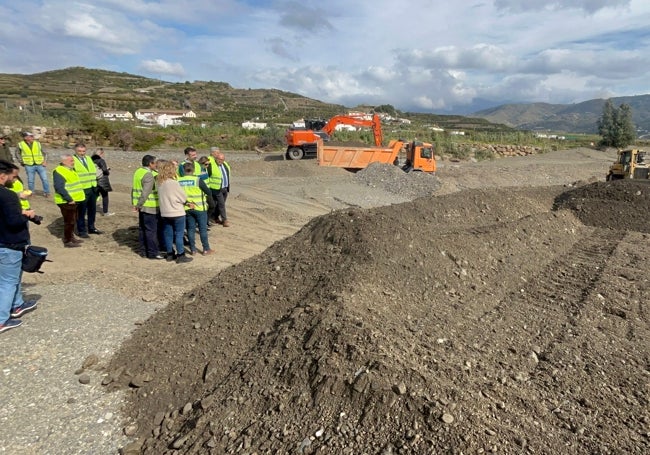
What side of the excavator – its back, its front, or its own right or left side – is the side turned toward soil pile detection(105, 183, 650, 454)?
right

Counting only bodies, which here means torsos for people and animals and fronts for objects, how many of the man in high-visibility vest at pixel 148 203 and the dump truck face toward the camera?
0

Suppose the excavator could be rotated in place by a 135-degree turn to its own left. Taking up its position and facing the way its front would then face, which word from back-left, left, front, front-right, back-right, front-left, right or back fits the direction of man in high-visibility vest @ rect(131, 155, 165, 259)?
back-left

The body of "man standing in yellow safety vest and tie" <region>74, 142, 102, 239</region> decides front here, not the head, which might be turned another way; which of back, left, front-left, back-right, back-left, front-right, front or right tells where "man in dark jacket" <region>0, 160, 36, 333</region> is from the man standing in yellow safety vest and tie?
front-right

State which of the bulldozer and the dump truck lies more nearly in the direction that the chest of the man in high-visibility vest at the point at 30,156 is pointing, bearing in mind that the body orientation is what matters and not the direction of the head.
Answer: the bulldozer

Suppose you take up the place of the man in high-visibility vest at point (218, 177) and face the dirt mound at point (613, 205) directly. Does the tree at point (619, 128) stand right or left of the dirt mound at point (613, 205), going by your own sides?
left

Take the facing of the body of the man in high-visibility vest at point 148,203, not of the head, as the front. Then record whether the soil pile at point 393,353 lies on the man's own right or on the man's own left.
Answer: on the man's own right

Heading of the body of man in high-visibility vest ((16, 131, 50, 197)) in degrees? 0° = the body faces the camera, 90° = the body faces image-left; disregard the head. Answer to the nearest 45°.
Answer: approximately 0°

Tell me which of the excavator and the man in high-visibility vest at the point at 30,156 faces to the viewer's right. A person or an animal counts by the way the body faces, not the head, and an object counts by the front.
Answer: the excavator

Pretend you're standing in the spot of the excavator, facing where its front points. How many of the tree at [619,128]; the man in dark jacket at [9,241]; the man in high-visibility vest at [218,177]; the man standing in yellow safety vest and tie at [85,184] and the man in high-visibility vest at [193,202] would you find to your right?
4

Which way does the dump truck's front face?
to the viewer's right

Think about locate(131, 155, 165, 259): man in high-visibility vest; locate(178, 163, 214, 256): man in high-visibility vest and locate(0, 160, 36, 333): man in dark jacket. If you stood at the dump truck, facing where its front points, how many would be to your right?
3

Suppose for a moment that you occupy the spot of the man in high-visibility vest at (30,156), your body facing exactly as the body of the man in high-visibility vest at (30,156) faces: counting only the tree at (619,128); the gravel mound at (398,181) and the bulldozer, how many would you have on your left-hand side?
3

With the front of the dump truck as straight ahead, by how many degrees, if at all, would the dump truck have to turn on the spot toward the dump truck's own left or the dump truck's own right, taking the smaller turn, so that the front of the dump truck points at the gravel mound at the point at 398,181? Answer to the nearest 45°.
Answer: approximately 45° to the dump truck's own right

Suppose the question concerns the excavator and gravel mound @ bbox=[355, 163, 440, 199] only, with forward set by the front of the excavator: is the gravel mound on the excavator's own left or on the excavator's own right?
on the excavator's own right

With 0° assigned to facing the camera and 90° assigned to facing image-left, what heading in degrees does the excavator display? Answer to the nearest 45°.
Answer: approximately 270°
